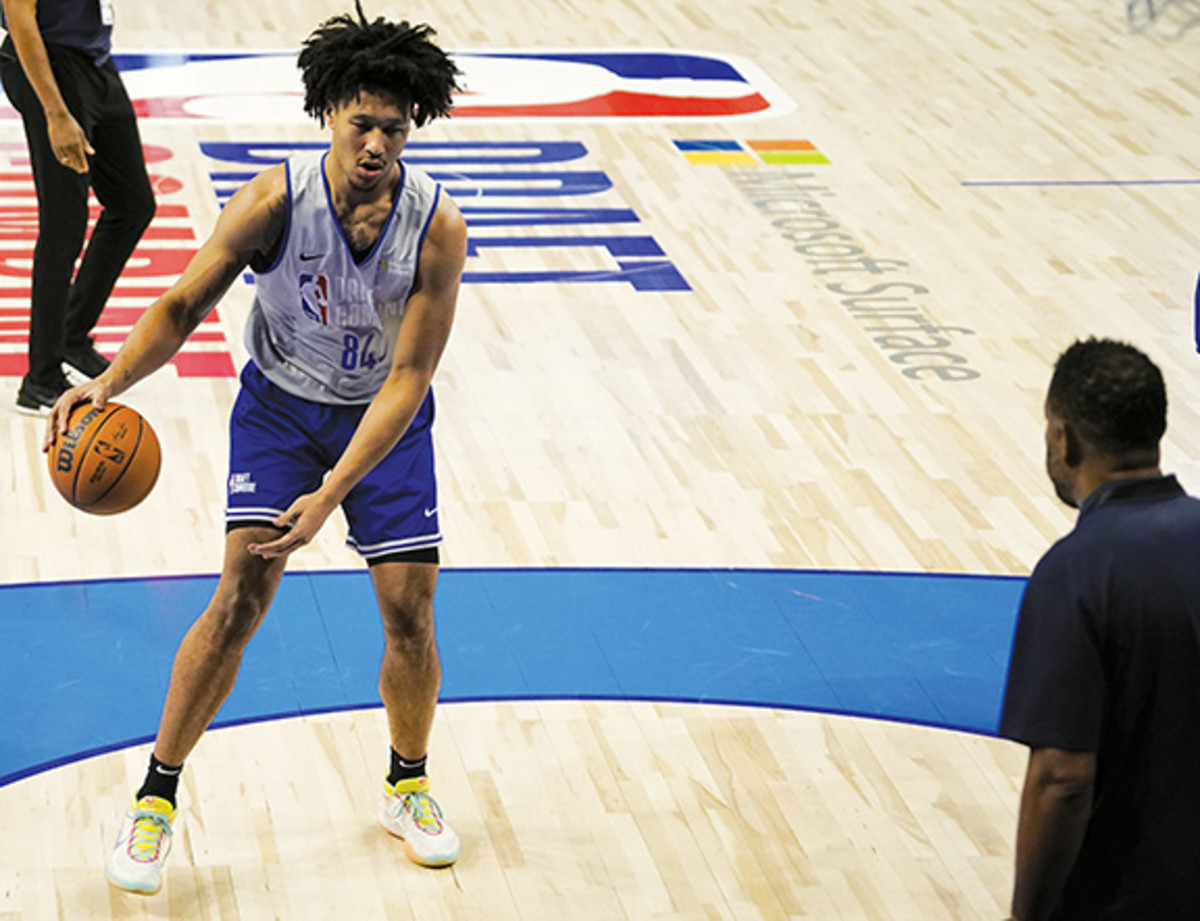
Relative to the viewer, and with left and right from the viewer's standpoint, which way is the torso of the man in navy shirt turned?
facing away from the viewer and to the left of the viewer

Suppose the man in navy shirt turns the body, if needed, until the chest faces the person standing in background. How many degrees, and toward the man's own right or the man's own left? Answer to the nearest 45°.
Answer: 0° — they already face them

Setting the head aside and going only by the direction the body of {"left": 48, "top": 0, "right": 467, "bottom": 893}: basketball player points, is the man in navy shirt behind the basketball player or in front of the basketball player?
in front

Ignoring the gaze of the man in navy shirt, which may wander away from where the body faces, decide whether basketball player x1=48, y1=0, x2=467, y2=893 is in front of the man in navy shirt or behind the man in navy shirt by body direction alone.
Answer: in front

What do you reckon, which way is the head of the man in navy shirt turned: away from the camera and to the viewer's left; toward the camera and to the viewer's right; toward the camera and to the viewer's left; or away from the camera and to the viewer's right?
away from the camera and to the viewer's left

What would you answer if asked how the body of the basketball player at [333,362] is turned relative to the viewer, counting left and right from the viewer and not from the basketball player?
facing the viewer

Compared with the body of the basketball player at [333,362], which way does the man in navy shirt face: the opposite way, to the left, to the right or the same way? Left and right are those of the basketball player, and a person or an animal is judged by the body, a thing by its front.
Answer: the opposite way

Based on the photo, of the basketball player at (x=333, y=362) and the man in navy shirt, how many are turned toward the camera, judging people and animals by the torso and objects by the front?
1

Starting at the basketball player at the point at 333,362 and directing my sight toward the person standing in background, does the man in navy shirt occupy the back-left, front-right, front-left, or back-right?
back-right

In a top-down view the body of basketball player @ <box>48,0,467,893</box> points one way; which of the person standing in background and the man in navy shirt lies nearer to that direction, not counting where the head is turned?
the man in navy shirt
